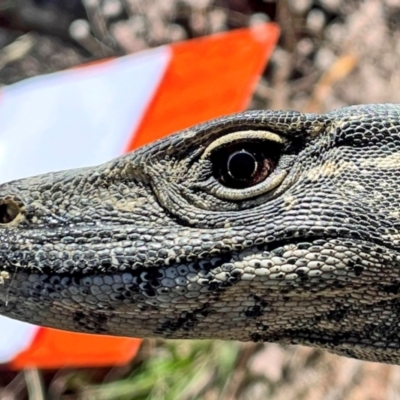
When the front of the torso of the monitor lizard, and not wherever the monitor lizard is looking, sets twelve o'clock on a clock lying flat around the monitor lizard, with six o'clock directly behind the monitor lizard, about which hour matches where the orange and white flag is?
The orange and white flag is roughly at 3 o'clock from the monitor lizard.

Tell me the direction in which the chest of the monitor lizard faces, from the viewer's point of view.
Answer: to the viewer's left
